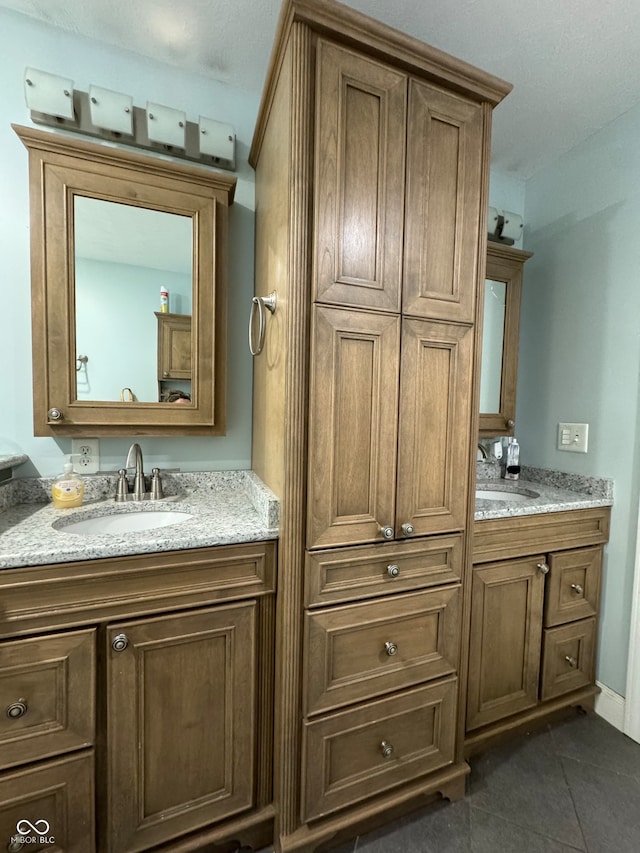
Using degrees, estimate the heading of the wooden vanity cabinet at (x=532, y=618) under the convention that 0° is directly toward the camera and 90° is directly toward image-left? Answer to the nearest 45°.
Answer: approximately 315°

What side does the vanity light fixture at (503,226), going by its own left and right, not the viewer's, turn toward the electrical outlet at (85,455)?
right

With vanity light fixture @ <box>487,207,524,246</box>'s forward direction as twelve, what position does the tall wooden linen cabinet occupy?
The tall wooden linen cabinet is roughly at 2 o'clock from the vanity light fixture.

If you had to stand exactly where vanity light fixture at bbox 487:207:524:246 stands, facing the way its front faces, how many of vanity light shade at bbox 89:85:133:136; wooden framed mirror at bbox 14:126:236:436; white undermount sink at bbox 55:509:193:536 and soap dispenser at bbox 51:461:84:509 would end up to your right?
4

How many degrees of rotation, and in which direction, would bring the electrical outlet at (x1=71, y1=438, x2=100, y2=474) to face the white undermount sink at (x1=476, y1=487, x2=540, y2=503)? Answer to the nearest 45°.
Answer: approximately 90° to its left

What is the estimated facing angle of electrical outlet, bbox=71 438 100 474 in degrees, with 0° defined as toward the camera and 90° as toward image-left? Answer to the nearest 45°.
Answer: approximately 0°

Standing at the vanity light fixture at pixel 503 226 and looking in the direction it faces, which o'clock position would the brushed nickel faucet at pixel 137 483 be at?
The brushed nickel faucet is roughly at 3 o'clock from the vanity light fixture.

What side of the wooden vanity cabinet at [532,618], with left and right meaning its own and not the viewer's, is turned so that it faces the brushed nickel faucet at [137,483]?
right
